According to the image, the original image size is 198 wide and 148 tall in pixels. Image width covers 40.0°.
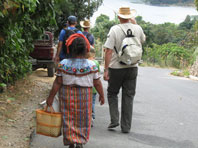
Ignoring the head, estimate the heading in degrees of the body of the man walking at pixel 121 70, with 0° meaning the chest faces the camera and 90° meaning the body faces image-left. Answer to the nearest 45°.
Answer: approximately 180°

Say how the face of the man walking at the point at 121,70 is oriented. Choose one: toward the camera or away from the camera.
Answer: away from the camera

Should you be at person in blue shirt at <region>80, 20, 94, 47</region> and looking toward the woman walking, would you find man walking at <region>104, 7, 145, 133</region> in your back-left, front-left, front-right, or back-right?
front-left

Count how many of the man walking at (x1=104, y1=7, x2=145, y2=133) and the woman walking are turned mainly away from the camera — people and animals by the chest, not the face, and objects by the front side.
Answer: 2

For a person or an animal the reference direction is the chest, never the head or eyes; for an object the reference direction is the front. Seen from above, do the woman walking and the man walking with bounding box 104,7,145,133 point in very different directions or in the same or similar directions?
same or similar directions

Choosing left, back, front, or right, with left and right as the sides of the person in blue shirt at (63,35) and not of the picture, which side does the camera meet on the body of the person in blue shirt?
back

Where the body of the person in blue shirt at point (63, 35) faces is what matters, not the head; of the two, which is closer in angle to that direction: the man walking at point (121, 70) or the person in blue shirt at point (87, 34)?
the person in blue shirt

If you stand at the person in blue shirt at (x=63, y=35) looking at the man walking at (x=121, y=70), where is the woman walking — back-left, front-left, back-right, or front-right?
front-right

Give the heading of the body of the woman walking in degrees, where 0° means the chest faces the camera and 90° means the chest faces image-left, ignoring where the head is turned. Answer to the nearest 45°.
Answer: approximately 180°

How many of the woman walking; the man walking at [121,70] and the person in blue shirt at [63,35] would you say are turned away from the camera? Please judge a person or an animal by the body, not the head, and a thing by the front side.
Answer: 3

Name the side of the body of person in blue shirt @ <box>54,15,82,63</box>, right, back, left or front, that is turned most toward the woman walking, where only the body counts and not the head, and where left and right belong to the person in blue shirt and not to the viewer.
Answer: back

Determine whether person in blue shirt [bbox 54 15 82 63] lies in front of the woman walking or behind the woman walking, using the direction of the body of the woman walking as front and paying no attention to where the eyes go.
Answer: in front

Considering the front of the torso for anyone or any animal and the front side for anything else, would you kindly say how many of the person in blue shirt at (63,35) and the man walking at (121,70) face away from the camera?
2

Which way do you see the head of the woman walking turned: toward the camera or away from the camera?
away from the camera
